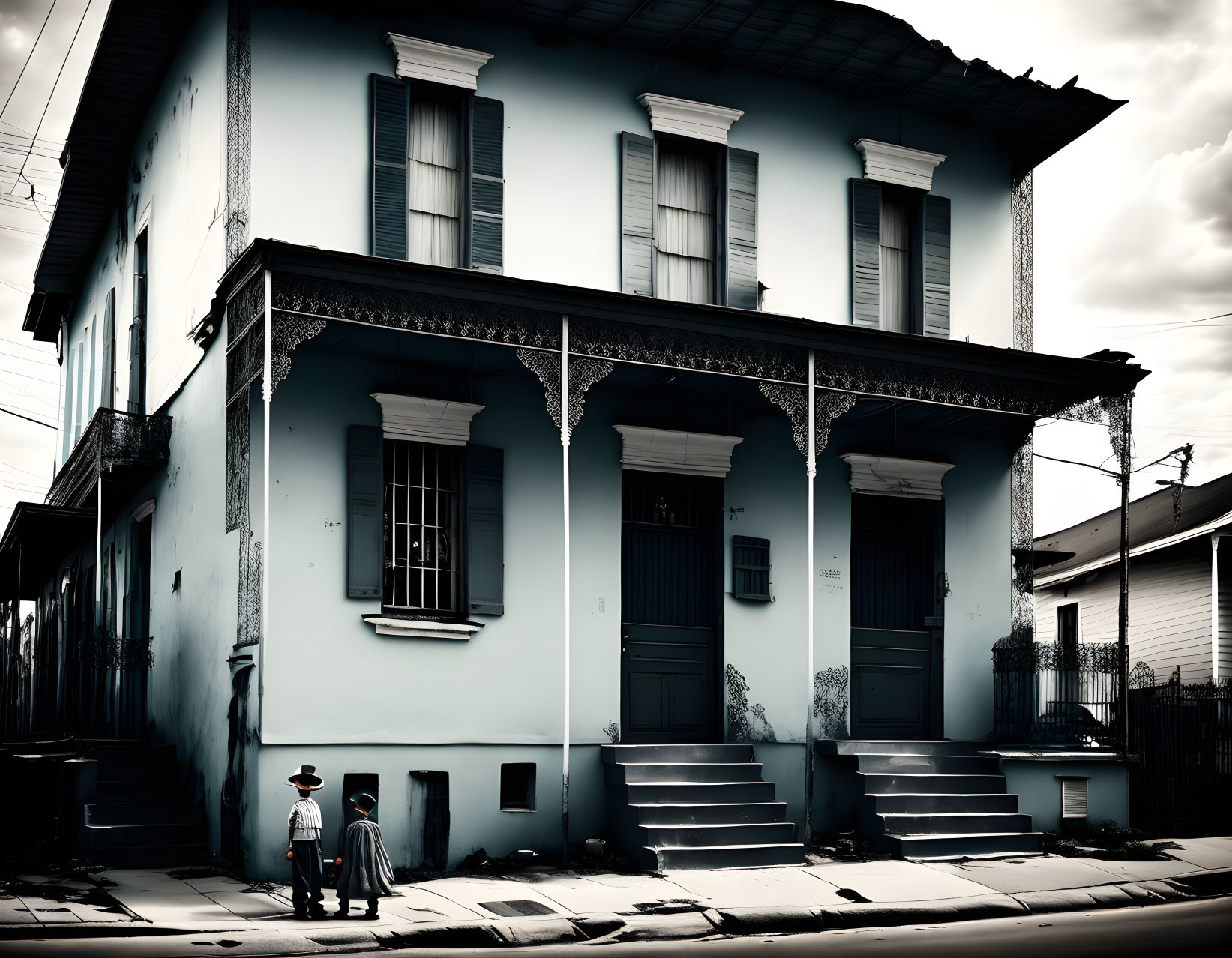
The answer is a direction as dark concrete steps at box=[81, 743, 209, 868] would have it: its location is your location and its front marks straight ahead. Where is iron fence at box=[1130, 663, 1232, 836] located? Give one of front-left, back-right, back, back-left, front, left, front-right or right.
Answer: left

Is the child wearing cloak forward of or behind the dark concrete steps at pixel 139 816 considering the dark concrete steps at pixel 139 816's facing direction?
forward

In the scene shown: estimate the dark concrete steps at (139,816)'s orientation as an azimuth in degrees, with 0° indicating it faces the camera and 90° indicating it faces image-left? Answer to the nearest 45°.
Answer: approximately 0°

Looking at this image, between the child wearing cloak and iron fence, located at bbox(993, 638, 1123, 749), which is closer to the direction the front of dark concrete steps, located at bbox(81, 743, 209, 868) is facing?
the child wearing cloak

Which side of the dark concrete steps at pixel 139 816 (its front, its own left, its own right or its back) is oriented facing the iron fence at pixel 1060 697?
left

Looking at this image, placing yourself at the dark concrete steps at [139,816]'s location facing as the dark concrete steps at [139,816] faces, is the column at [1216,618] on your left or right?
on your left

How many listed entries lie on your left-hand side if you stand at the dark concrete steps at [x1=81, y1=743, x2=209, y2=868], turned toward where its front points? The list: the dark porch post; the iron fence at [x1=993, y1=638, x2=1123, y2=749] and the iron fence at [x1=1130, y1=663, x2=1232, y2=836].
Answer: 3

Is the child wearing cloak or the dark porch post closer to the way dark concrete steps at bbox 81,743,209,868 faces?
the child wearing cloak

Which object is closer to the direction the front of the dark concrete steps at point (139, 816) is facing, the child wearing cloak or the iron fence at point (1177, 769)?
the child wearing cloak

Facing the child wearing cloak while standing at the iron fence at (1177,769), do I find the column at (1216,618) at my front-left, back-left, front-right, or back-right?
back-right

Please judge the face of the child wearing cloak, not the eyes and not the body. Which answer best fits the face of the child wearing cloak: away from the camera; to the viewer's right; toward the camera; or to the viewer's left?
away from the camera
